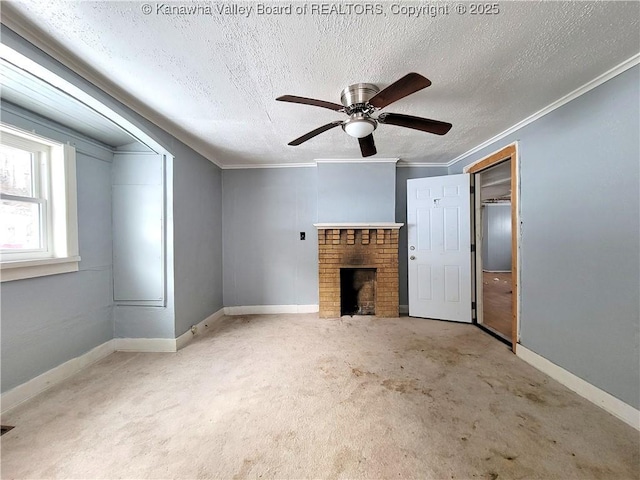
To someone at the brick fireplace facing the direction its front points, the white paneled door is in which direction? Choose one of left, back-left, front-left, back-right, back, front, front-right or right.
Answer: left

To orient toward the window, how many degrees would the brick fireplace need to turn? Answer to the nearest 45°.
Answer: approximately 45° to its right

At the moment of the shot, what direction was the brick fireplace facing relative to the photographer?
facing the viewer

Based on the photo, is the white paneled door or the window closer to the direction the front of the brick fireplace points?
the window

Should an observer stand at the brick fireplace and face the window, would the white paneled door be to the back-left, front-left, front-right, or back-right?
back-left
